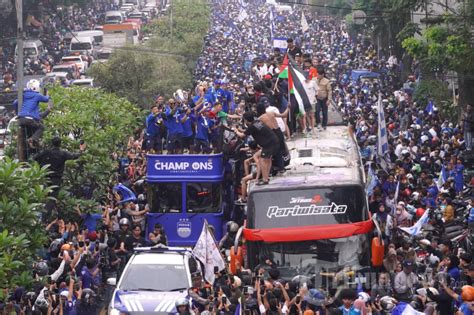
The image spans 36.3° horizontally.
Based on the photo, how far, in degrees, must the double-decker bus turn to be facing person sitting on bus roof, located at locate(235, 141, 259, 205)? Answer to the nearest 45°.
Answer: approximately 45° to its left

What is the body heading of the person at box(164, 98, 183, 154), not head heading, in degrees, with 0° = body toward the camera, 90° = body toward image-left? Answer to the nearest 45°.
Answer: approximately 0°

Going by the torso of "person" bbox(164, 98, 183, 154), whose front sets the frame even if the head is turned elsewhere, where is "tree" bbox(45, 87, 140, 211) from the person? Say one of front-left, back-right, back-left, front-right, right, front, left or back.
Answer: right

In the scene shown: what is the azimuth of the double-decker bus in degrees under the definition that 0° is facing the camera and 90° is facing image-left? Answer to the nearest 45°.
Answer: approximately 0°

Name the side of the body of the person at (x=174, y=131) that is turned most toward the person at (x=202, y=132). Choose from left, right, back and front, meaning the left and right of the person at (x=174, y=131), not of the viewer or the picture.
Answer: left

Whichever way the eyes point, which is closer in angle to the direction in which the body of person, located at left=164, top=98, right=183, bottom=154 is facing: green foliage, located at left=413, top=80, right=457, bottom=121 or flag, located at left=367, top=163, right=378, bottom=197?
the flag
